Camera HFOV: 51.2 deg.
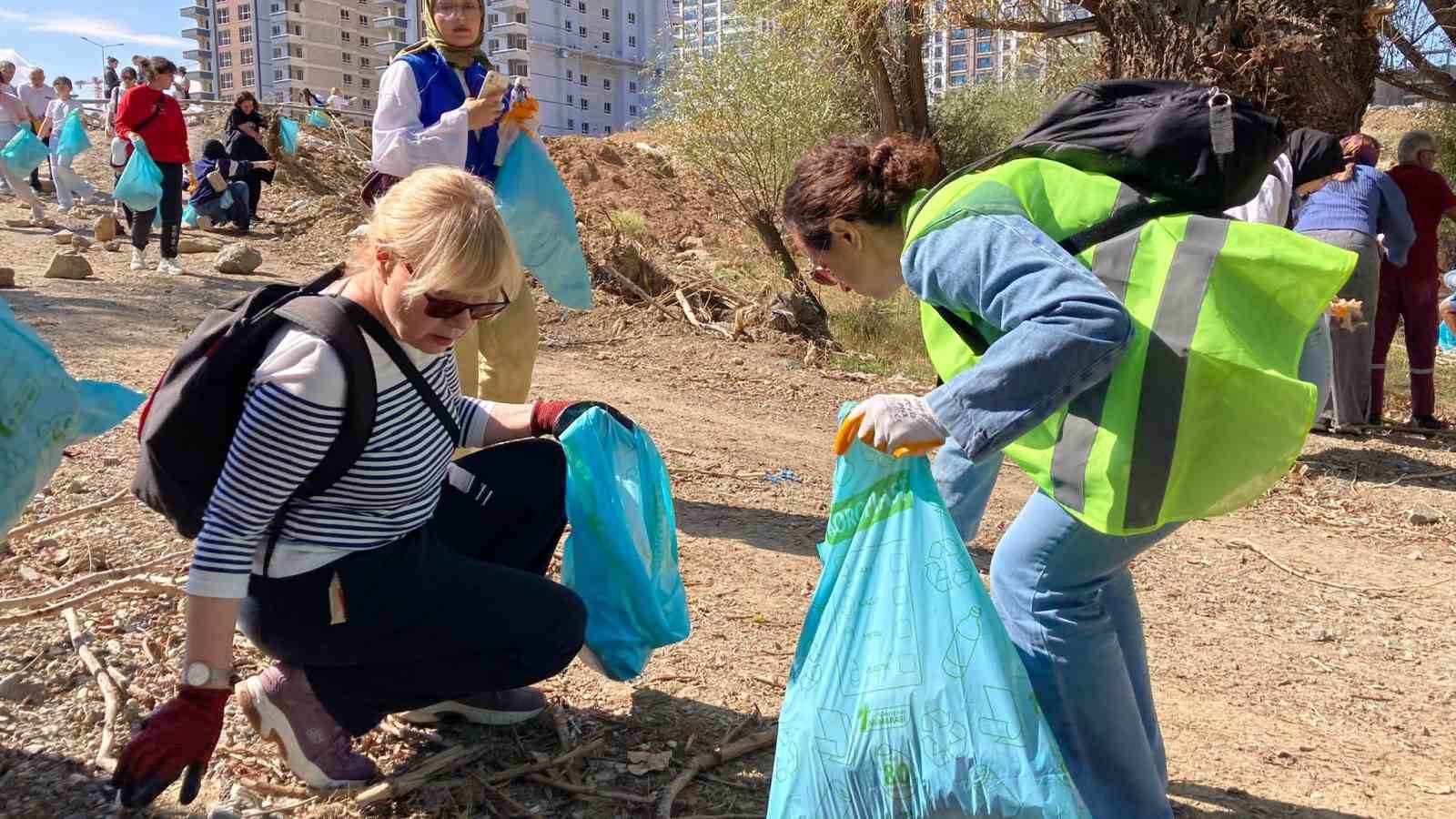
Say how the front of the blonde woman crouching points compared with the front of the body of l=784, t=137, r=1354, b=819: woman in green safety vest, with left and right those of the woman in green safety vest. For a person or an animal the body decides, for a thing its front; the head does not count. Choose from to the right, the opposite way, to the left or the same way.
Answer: the opposite way

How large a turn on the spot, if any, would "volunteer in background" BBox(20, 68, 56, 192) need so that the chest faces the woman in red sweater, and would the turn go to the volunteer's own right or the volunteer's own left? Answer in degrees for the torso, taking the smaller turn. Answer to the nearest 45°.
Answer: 0° — they already face them

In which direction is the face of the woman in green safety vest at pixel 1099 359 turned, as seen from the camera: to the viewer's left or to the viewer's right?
to the viewer's left

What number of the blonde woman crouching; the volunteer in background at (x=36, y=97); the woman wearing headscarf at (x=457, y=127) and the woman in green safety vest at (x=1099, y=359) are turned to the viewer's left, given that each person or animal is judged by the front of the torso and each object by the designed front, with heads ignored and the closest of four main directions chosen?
1

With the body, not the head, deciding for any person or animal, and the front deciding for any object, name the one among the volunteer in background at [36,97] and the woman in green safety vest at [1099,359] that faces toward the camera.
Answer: the volunteer in background

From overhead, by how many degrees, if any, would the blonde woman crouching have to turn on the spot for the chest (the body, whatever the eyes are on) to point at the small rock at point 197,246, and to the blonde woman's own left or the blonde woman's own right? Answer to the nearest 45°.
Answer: approximately 135° to the blonde woman's own left

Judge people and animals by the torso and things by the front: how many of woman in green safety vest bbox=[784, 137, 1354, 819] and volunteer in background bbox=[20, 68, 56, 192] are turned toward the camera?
1

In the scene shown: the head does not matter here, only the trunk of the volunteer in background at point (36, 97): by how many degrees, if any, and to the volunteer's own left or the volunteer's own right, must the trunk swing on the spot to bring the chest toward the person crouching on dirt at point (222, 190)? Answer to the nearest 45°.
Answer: approximately 45° to the volunteer's own left

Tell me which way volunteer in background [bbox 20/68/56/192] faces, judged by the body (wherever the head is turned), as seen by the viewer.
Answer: toward the camera

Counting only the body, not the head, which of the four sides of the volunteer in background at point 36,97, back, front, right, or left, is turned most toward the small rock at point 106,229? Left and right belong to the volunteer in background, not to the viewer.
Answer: front

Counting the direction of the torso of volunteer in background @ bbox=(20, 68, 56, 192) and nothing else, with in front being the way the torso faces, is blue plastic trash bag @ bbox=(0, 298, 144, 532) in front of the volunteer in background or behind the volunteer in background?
in front

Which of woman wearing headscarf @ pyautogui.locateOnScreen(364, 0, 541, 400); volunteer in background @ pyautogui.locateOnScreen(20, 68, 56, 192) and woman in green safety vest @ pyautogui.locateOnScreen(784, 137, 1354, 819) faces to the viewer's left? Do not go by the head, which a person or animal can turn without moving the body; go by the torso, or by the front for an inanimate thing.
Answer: the woman in green safety vest

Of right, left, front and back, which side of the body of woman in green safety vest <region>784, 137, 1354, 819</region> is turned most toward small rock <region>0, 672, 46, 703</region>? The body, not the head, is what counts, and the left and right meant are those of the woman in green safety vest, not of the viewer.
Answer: front

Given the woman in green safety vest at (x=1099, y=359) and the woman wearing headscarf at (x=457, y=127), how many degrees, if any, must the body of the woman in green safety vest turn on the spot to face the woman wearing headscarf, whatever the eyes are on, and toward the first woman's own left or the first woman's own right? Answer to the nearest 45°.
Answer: approximately 45° to the first woman's own right
